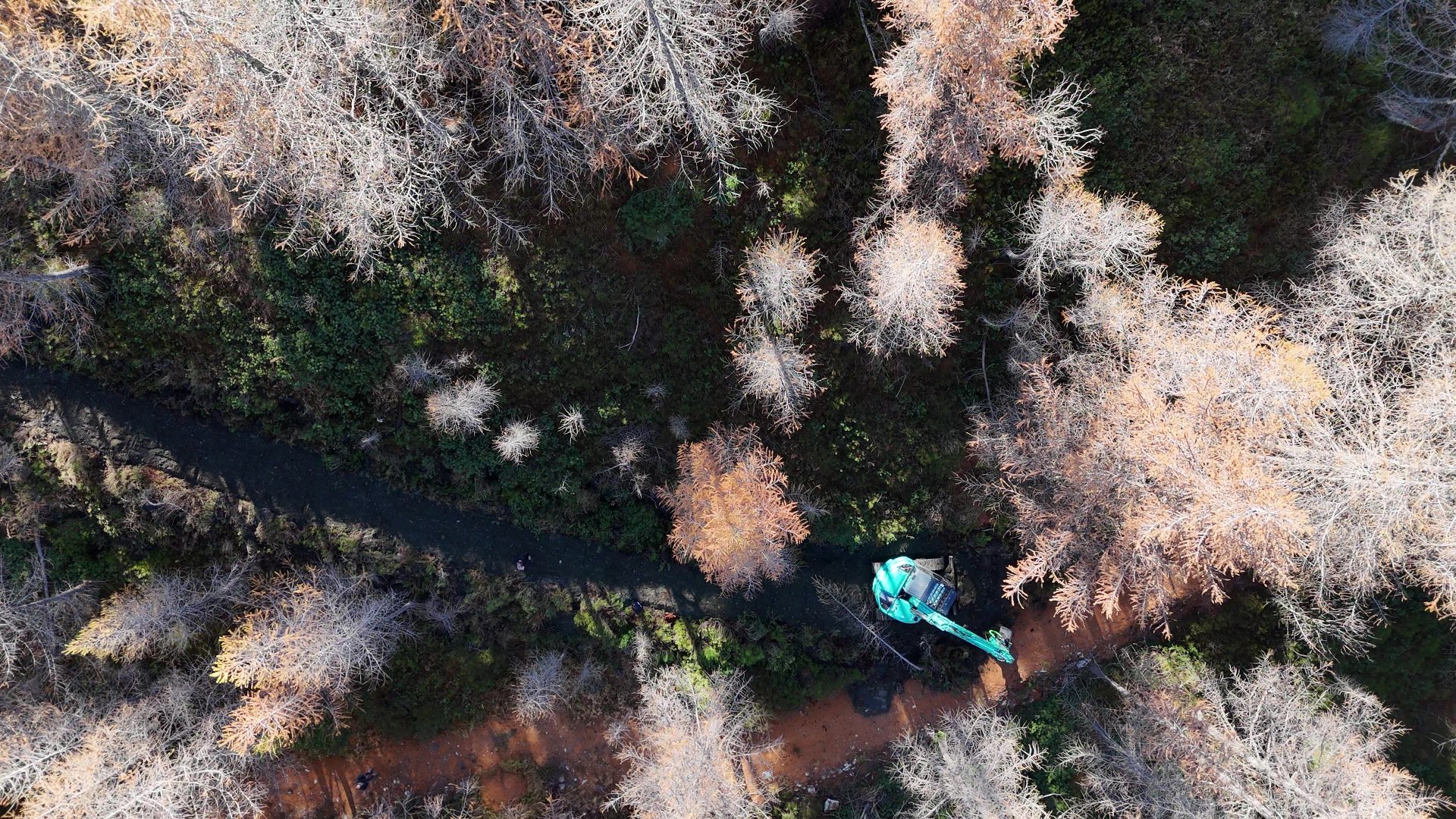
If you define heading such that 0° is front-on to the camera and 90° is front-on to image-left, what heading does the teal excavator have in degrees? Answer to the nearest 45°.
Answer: approximately 315°

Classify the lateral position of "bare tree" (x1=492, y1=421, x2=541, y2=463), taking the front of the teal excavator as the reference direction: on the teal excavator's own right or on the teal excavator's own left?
on the teal excavator's own right

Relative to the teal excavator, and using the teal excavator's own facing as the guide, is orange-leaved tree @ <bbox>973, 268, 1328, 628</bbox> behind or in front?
in front

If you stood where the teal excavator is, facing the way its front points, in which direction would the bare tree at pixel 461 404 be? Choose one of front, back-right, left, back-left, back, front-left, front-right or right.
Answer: back-right

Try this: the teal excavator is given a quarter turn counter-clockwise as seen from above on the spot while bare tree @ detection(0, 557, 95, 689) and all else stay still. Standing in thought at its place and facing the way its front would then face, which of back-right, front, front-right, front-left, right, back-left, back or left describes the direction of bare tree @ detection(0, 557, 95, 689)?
back-left

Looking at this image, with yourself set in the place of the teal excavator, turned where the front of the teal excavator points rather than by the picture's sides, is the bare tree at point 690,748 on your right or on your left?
on your right

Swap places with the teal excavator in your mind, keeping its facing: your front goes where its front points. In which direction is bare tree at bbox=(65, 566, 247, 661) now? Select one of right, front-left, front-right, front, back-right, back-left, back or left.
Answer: back-right

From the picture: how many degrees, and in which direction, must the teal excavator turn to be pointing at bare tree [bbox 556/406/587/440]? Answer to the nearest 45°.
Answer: approximately 135° to its right
